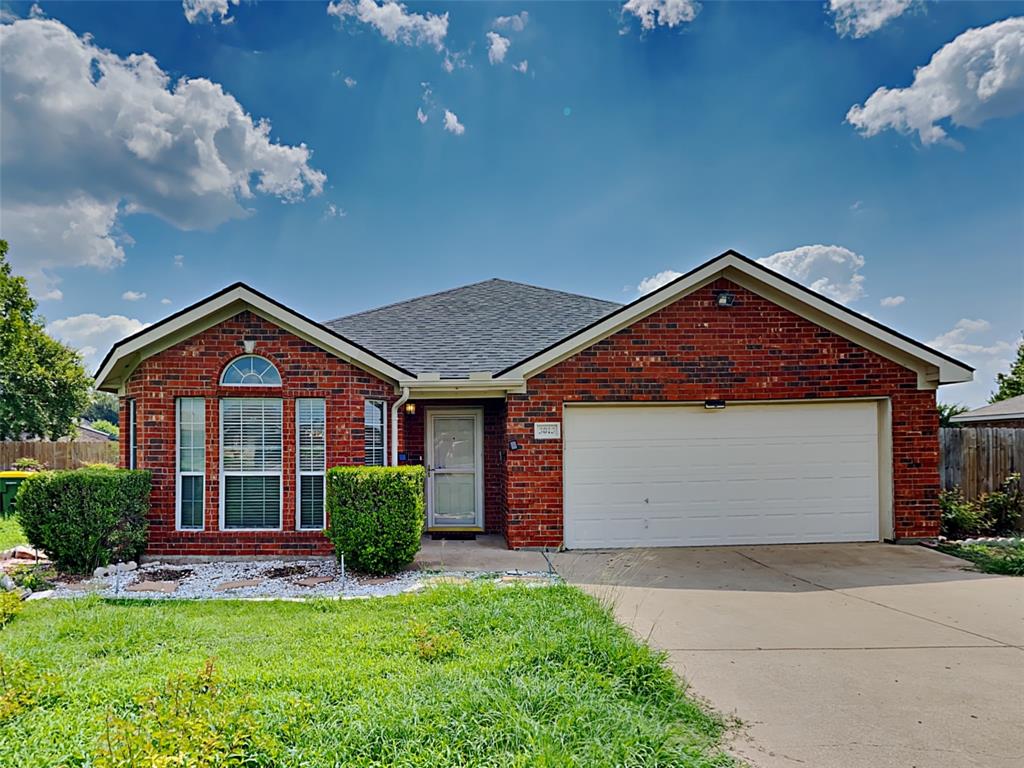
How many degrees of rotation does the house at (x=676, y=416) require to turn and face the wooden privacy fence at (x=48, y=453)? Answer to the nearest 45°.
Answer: approximately 135° to its right

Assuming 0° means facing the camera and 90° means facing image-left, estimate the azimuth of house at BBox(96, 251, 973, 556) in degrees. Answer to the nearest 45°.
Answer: approximately 0°

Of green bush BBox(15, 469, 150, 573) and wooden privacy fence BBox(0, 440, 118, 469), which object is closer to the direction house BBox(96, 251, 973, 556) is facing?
the green bush

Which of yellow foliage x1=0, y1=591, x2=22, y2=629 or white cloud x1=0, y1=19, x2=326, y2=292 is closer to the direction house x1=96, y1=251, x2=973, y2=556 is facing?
the yellow foliage

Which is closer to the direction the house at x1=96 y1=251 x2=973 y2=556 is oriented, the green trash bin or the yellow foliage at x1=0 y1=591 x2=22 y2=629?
the yellow foliage
